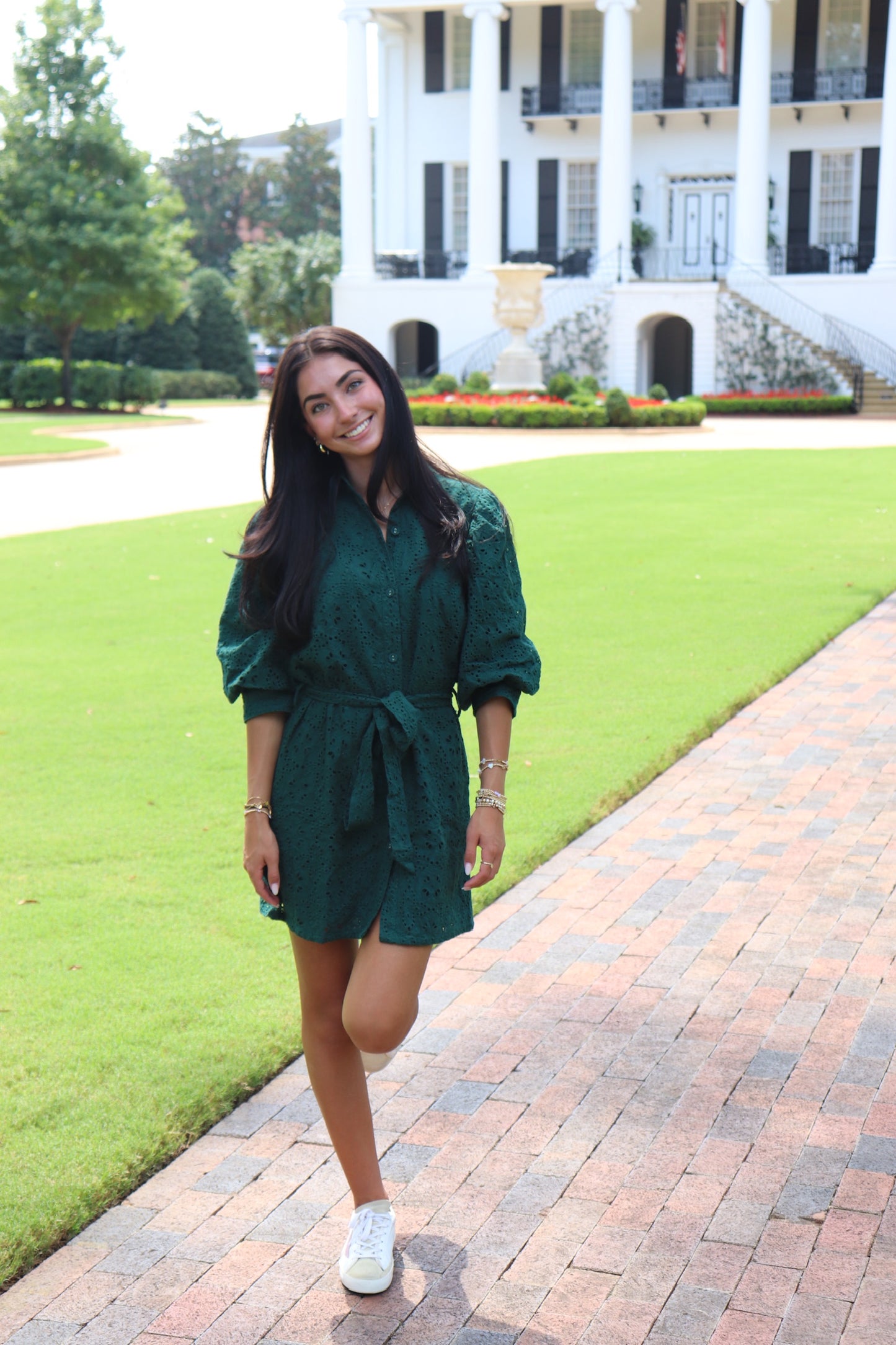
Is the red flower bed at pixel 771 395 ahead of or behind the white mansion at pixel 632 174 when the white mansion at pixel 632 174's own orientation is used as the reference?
ahead

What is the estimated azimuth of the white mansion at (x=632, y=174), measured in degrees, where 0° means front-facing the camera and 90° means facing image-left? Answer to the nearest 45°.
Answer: approximately 0°

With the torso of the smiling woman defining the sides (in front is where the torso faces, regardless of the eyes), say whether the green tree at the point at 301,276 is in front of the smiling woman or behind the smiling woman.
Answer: behind

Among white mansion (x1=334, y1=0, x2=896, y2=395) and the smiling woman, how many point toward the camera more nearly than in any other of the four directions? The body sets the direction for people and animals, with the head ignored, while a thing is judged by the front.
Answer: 2

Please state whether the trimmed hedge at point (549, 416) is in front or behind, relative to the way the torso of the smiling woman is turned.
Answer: behind

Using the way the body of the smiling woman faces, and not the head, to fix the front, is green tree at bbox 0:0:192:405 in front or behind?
behind

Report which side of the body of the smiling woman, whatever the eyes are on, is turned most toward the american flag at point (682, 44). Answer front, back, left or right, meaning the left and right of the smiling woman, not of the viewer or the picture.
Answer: back

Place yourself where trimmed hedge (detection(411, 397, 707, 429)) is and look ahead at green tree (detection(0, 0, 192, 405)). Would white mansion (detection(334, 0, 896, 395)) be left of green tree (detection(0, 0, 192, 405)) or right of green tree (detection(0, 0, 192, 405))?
right

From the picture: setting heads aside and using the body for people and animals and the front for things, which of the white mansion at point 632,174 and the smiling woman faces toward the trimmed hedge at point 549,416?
the white mansion

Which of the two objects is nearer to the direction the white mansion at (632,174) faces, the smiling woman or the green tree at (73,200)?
the smiling woman

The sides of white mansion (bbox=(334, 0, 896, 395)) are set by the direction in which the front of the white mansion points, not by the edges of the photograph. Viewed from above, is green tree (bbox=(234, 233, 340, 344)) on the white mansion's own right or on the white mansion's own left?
on the white mansion's own right

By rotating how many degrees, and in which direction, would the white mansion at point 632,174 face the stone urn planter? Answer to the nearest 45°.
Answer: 0° — it already faces it

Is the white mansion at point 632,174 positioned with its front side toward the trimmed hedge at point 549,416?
yes
